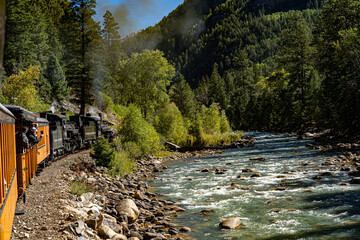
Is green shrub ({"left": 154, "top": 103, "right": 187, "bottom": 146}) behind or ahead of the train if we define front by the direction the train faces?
ahead

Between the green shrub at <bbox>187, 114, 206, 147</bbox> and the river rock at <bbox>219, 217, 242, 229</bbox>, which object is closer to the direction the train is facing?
the green shrub

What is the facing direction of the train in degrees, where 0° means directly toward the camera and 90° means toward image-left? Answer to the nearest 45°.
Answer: approximately 225°

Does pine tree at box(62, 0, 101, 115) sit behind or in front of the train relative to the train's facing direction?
in front

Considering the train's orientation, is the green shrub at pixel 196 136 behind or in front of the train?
in front
